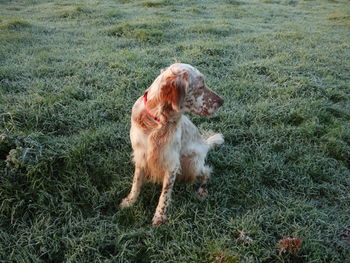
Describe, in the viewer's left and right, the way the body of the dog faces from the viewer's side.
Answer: facing the viewer and to the left of the viewer
